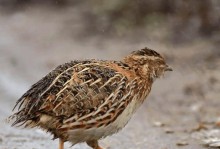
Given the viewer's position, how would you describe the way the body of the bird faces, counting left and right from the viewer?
facing to the right of the viewer
